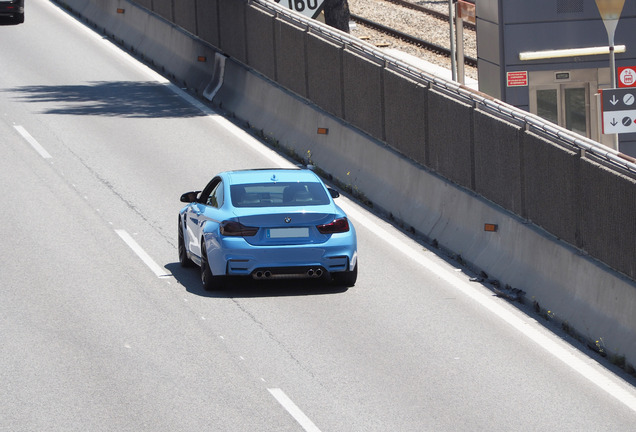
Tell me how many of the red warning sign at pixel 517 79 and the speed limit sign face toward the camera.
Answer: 2

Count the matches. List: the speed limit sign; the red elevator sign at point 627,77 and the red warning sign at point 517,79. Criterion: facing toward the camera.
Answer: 3

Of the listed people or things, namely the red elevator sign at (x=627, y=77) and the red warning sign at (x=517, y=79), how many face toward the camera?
2

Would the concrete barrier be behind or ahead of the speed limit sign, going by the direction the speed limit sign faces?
ahead

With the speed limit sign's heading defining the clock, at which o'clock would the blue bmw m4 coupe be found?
The blue bmw m4 coupe is roughly at 12 o'clock from the speed limit sign.

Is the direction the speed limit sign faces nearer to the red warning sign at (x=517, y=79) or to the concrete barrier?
the concrete barrier

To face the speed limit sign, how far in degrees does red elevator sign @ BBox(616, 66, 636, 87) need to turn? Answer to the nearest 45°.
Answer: approximately 135° to its right

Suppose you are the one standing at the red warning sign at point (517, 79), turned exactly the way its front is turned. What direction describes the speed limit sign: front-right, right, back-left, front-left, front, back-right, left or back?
right

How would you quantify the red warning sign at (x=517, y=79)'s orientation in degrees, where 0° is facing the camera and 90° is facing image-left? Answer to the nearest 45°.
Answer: approximately 0°

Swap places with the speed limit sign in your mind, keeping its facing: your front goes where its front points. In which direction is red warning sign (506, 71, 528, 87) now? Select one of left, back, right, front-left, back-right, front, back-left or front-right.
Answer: left

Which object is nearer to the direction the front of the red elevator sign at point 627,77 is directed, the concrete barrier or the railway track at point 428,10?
the concrete barrier

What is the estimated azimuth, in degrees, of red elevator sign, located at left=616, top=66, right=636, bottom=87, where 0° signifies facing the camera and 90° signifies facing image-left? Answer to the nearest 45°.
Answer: approximately 0°
